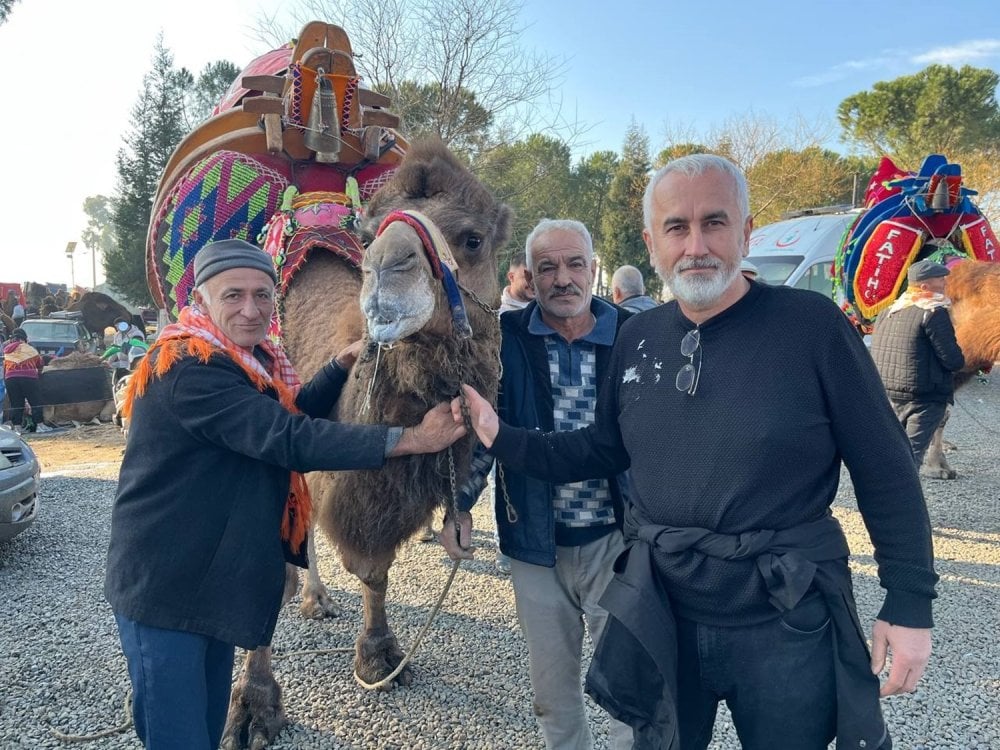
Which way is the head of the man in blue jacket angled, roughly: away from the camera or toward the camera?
toward the camera

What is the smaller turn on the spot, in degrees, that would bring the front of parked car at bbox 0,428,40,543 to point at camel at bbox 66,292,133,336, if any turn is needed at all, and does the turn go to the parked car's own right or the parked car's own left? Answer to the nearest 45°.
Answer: approximately 135° to the parked car's own left

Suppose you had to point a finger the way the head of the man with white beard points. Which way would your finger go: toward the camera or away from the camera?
toward the camera

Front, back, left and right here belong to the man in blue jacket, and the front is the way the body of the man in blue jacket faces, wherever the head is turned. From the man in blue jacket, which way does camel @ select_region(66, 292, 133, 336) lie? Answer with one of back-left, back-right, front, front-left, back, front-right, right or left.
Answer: back-right

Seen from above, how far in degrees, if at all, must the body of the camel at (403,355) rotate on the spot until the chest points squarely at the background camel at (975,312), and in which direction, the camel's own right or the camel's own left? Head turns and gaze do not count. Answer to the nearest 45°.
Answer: approximately 90° to the camel's own left

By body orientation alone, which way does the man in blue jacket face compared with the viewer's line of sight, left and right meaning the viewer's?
facing the viewer

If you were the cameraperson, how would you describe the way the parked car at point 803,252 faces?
facing the viewer and to the left of the viewer

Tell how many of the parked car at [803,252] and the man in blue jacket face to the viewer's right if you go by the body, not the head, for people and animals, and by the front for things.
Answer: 0

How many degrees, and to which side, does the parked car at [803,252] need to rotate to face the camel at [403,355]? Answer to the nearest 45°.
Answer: approximately 45° to its left
